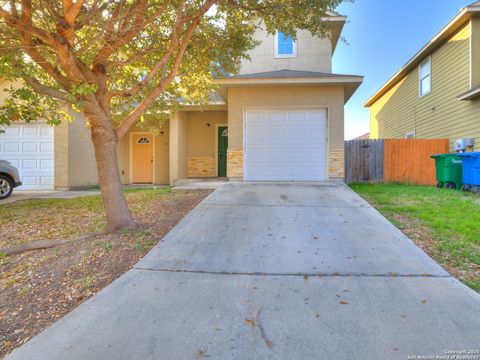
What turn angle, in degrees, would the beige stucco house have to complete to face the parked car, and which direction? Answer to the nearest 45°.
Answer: approximately 90° to its right

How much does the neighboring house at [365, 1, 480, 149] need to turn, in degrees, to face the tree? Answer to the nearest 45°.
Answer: approximately 90° to its right

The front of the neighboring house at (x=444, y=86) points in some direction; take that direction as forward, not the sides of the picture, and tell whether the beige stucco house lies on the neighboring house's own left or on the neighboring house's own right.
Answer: on the neighboring house's own right

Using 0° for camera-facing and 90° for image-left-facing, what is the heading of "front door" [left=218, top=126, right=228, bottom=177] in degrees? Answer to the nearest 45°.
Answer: approximately 0°

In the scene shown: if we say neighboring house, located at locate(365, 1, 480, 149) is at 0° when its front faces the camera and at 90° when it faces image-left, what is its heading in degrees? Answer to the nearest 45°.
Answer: approximately 315°

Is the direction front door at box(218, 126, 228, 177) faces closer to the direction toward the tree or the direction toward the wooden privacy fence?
the tree

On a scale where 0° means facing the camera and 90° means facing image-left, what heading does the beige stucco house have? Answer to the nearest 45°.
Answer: approximately 0°

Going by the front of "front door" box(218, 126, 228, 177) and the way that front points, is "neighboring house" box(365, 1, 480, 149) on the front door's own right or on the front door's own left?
on the front door's own left

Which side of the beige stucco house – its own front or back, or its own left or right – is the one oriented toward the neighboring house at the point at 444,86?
left
